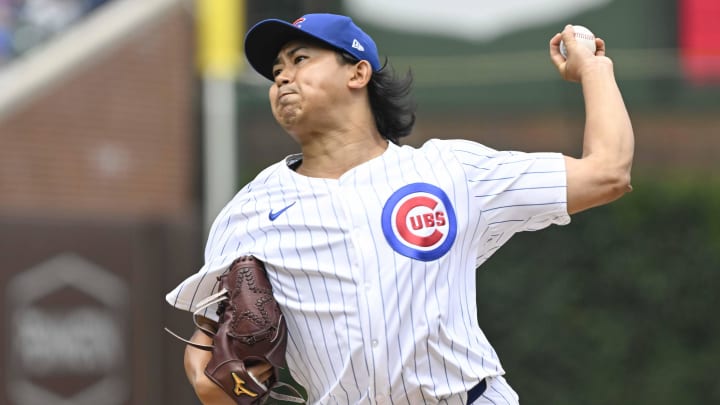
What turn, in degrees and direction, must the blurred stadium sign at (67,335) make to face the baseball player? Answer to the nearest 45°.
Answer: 0° — it already faces them

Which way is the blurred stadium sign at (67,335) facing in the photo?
toward the camera

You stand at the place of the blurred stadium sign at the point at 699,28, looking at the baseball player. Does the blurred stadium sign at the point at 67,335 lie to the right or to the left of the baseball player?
right

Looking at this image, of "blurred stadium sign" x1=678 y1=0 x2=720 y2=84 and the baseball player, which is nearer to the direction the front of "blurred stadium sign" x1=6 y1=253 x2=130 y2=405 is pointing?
the baseball player

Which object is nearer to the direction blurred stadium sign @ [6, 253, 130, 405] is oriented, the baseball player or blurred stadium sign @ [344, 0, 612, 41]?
the baseball player

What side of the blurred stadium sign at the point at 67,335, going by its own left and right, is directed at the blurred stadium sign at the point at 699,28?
left

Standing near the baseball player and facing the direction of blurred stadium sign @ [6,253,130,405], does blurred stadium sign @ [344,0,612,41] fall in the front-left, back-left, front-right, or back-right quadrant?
front-right

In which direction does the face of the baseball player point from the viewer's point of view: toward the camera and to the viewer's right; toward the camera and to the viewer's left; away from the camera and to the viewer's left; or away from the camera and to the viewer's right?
toward the camera and to the viewer's left
